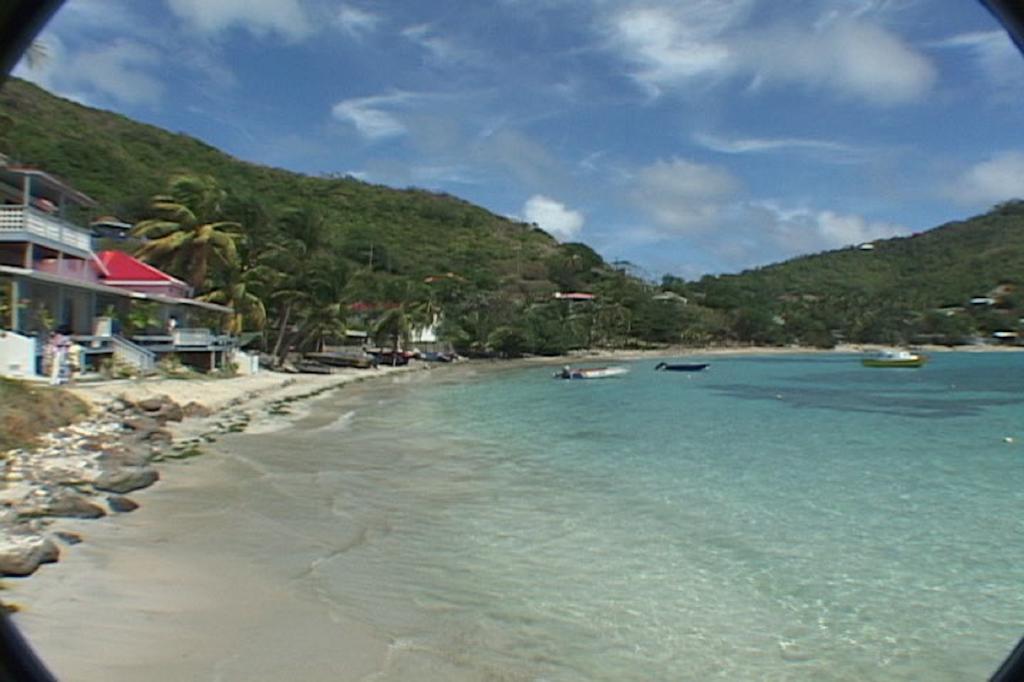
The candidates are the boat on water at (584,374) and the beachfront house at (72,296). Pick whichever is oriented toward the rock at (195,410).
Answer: the beachfront house

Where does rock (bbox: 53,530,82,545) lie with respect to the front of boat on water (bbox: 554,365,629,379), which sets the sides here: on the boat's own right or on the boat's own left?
on the boat's own right

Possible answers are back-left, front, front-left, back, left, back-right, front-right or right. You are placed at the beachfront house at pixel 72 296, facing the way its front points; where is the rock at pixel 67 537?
front-right

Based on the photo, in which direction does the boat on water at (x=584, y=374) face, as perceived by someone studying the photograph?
facing to the right of the viewer

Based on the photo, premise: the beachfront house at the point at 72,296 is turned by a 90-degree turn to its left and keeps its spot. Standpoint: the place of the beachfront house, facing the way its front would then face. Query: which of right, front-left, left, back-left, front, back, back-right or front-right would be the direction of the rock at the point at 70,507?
back-right

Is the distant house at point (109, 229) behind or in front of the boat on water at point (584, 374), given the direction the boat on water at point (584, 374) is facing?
behind

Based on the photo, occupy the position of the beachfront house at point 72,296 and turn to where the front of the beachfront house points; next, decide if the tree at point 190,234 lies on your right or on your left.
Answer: on your left

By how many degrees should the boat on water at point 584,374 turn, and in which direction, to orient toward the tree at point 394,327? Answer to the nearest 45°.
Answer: approximately 180°

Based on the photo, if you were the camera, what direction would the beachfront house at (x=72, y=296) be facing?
facing the viewer and to the right of the viewer

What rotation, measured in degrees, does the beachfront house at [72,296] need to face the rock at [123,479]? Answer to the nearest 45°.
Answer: approximately 45° to its right

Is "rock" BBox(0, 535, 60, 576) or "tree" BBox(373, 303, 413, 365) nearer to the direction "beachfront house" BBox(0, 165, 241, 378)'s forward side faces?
the rock
